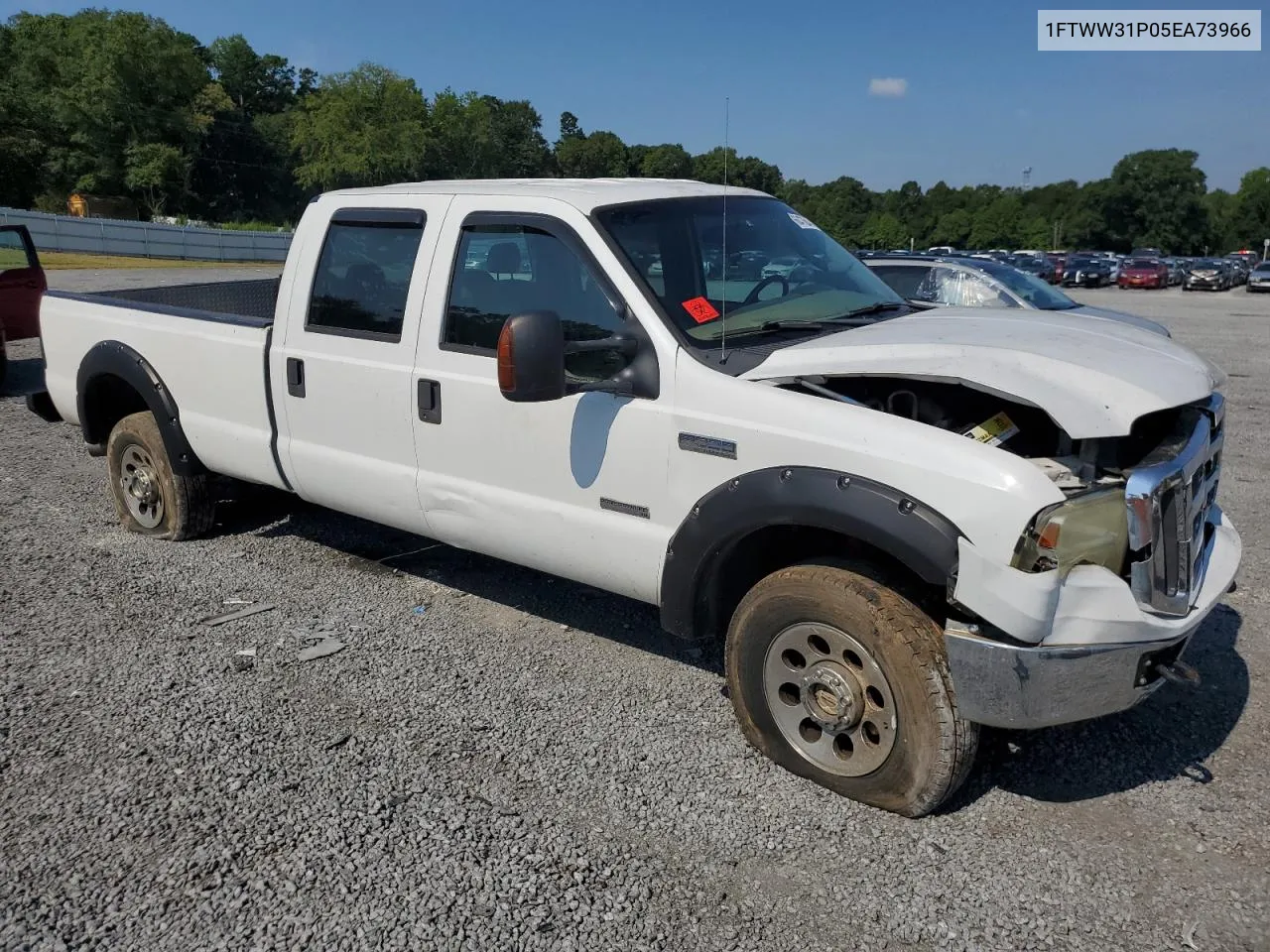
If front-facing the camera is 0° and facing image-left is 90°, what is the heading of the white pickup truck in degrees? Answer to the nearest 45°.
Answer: approximately 315°

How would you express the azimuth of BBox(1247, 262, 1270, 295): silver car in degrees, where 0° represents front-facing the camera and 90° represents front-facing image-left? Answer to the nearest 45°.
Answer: approximately 45°

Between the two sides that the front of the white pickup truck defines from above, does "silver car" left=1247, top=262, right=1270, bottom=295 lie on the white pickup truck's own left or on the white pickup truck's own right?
on the white pickup truck's own left

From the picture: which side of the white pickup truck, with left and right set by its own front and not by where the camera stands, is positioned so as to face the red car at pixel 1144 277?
left

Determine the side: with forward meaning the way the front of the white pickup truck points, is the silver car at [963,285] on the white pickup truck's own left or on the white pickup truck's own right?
on the white pickup truck's own left

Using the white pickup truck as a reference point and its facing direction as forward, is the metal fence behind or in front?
behind
